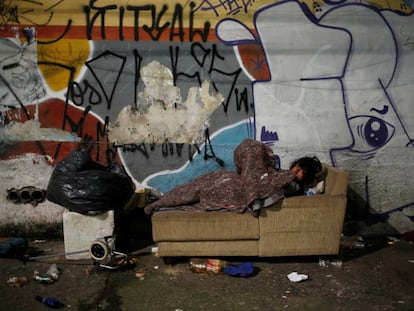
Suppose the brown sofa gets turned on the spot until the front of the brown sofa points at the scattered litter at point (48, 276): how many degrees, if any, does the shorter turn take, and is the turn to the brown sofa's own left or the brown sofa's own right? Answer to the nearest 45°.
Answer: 0° — it already faces it

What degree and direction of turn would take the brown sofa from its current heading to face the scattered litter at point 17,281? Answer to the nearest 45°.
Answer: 0° — it already faces it

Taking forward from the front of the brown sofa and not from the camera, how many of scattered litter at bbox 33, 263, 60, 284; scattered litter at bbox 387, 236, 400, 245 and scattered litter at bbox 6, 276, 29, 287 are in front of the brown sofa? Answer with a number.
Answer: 2

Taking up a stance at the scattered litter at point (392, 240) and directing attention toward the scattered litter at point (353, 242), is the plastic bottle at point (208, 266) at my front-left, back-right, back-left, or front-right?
front-left

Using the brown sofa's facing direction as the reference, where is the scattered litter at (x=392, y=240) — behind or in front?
behind

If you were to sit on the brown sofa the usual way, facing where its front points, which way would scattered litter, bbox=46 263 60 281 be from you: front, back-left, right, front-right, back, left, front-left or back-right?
front
